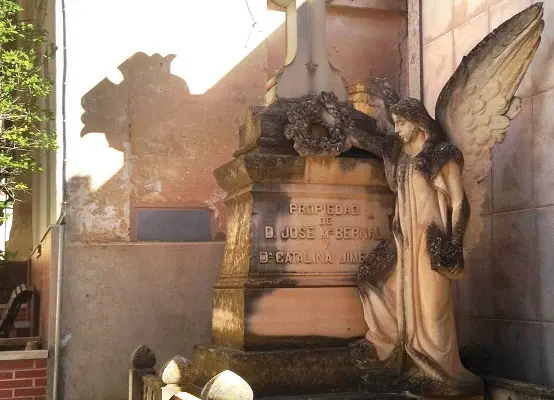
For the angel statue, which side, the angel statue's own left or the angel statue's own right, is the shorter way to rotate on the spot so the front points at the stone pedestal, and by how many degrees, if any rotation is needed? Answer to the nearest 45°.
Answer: approximately 45° to the angel statue's own right

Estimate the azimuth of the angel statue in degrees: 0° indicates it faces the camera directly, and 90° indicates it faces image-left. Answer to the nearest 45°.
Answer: approximately 45°
